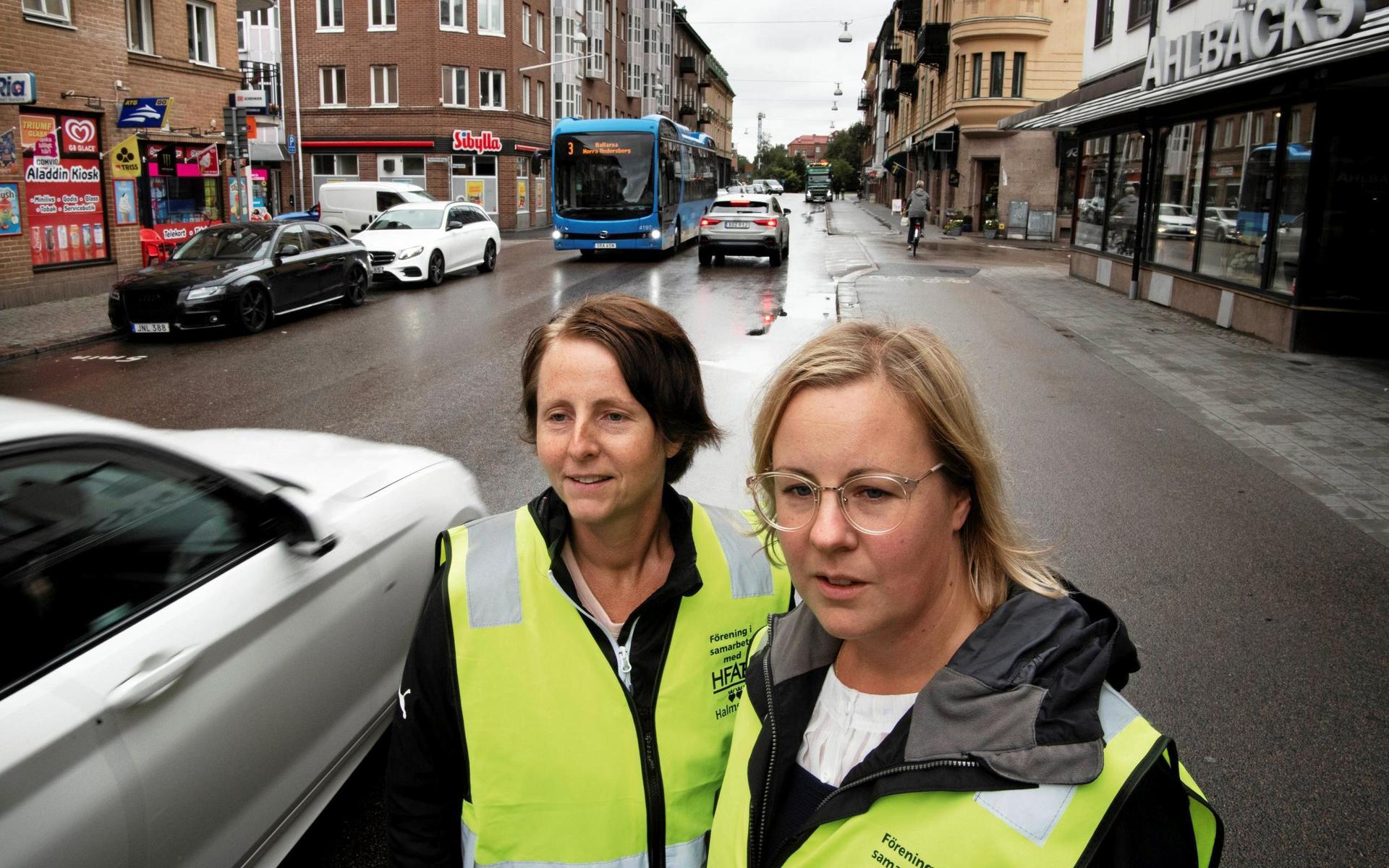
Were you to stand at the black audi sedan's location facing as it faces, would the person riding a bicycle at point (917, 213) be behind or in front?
behind

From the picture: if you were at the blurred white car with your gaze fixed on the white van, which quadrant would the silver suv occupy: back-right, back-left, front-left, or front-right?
front-right

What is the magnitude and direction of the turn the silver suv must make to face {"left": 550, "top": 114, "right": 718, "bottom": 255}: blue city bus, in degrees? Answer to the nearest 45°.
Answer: approximately 45° to its left

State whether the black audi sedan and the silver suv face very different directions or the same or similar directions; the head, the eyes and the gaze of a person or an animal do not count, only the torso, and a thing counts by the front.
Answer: very different directions

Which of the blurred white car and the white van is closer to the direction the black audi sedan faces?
the blurred white car

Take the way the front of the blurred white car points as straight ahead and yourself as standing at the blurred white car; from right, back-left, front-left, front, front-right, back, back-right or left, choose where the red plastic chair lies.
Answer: front-left

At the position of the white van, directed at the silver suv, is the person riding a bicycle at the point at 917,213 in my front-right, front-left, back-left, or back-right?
front-left

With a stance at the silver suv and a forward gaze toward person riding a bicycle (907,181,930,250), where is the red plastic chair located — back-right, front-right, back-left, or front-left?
back-left

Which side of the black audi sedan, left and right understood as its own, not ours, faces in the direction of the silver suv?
back

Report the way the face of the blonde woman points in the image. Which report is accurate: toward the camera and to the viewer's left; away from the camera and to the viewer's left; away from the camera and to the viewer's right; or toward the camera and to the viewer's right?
toward the camera and to the viewer's left

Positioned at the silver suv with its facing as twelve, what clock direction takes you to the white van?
The white van is roughly at 10 o'clock from the silver suv.

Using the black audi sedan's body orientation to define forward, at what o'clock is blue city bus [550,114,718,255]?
The blue city bus is roughly at 6 o'clock from the black audi sedan.

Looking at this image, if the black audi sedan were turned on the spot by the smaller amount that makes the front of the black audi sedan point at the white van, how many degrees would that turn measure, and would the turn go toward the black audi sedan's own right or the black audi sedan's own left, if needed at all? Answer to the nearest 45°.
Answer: approximately 135° to the black audi sedan's own right

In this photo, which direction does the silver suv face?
away from the camera

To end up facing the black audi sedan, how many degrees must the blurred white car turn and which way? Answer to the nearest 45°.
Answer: approximately 45° to its left

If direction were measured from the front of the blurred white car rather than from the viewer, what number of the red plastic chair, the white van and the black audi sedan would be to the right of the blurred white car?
0

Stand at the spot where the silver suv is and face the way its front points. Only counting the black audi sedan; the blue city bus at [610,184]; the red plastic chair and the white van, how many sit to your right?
0
